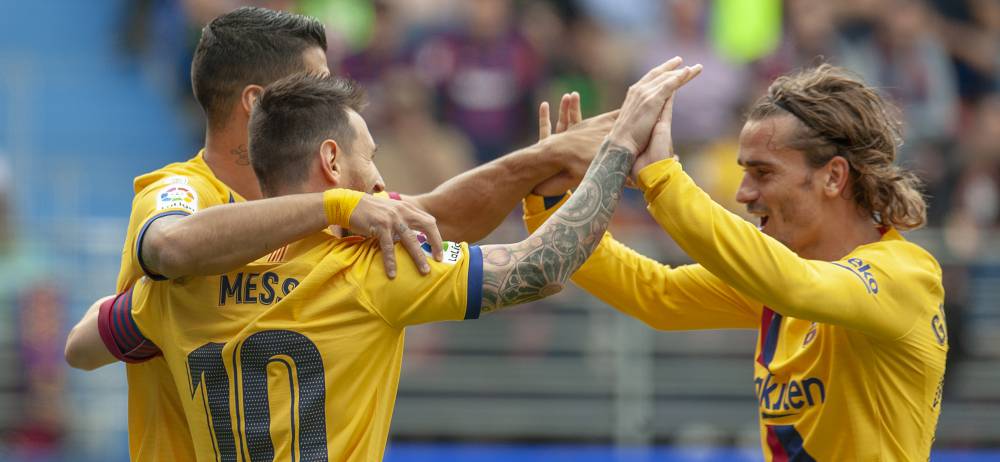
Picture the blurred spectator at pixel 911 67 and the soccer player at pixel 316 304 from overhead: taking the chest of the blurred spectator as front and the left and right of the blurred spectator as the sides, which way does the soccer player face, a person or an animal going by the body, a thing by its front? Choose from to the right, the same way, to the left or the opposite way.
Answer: the opposite way

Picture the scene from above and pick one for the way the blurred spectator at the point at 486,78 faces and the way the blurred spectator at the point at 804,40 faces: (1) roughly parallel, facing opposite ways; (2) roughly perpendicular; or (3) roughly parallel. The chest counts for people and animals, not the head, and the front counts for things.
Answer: roughly parallel

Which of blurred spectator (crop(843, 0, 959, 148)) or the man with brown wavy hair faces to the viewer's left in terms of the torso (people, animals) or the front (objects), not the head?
the man with brown wavy hair

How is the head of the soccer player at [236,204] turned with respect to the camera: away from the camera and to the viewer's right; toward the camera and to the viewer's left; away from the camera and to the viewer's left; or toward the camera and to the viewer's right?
away from the camera and to the viewer's right

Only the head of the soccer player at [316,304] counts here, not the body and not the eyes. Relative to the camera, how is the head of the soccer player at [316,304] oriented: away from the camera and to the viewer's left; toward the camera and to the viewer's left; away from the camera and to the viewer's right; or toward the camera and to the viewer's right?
away from the camera and to the viewer's right

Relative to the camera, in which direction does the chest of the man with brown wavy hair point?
to the viewer's left

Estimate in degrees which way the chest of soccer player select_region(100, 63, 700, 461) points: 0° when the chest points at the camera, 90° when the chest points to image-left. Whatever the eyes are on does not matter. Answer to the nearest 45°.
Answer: approximately 225°

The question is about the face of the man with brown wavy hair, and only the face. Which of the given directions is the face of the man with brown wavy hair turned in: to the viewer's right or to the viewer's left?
to the viewer's left

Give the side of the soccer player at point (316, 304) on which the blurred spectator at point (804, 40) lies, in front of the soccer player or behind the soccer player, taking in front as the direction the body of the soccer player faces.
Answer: in front

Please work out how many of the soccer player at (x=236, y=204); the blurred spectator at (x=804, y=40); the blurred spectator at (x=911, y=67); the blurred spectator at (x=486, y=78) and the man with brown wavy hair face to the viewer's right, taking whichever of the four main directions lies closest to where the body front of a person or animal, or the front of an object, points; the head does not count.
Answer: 1

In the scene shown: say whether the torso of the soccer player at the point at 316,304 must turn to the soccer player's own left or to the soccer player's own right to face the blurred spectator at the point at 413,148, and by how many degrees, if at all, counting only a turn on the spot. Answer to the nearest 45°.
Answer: approximately 45° to the soccer player's own left

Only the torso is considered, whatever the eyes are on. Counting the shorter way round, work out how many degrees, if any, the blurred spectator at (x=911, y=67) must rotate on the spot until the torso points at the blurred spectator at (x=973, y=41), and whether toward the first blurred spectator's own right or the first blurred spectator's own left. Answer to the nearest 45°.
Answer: approximately 135° to the first blurred spectator's own left

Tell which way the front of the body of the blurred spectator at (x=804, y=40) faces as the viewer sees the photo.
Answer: toward the camera

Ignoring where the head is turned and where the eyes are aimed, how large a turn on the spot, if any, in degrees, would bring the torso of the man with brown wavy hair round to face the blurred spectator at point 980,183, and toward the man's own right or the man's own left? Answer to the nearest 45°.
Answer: approximately 90° to the man's own right

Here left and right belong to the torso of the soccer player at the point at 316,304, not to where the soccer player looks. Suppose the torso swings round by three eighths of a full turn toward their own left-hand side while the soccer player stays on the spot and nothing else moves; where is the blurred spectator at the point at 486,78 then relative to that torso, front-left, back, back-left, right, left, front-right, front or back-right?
right
